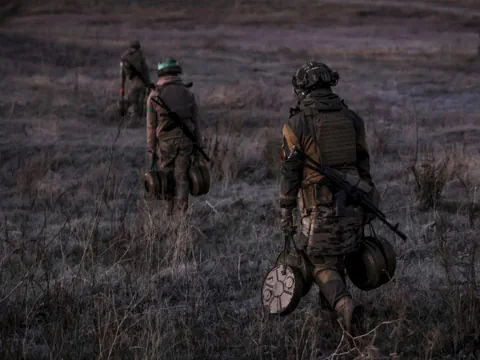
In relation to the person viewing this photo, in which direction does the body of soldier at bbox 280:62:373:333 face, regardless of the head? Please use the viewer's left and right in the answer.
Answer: facing away from the viewer and to the left of the viewer

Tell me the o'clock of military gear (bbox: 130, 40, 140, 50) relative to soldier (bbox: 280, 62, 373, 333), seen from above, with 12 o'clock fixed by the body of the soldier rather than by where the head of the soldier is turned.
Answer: The military gear is roughly at 11 o'clock from the soldier.

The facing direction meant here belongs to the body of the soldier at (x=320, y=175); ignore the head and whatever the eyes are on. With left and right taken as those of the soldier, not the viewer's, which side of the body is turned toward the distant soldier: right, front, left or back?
front
